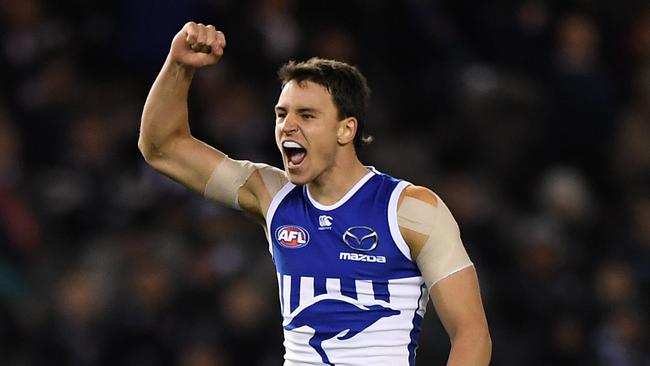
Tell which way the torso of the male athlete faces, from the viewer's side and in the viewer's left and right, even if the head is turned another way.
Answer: facing the viewer and to the left of the viewer

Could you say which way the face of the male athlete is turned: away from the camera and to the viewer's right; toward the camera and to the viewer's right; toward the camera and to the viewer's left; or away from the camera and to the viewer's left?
toward the camera and to the viewer's left
